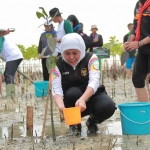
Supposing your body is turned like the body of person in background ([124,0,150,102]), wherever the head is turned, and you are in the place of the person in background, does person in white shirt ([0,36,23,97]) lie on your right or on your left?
on your right

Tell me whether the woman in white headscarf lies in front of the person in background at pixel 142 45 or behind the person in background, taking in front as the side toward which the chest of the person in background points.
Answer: in front

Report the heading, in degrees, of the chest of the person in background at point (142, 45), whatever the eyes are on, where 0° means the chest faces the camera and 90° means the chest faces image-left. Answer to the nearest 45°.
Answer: approximately 45°

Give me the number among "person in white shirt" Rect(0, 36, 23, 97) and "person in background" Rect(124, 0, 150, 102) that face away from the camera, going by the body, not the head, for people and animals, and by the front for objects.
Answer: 0
